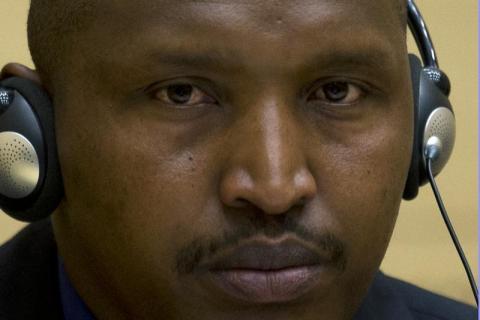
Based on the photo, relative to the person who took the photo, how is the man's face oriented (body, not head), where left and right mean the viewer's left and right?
facing the viewer
